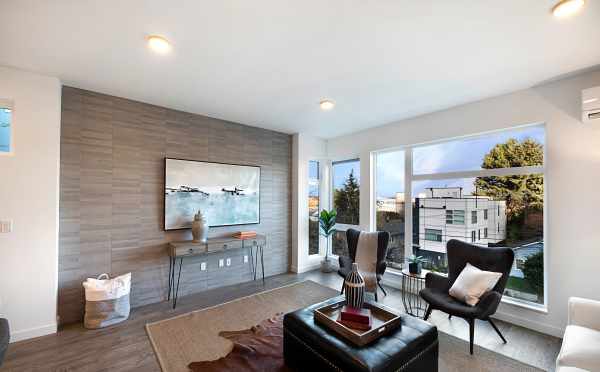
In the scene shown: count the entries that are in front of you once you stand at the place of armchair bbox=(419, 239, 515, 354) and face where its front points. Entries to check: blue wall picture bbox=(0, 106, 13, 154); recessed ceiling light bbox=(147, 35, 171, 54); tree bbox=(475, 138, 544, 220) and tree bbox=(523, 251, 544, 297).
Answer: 2

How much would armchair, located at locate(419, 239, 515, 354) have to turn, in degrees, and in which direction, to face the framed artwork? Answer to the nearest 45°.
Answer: approximately 45° to its right

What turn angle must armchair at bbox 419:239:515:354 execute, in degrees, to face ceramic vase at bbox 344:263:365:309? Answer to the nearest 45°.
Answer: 0° — it already faces it

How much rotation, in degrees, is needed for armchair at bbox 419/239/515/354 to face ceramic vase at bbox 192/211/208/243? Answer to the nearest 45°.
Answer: approximately 45° to its right

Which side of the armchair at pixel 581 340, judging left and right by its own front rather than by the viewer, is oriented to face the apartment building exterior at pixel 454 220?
right

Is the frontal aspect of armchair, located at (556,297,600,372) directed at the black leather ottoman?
yes

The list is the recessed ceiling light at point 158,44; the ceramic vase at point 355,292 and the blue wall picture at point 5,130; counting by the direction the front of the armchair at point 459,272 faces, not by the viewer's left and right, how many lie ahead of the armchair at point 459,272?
3
